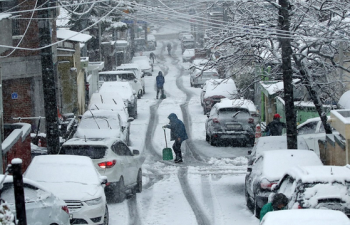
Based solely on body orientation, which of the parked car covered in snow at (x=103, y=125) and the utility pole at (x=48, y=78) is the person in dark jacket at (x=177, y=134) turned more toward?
the parked car covered in snow

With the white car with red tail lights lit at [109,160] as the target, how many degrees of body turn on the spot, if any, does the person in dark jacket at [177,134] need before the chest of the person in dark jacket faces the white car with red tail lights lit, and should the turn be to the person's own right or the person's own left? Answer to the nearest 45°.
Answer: approximately 90° to the person's own left

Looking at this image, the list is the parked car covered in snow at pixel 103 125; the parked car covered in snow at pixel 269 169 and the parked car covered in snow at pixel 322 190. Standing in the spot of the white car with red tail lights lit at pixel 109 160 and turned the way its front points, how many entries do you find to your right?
2

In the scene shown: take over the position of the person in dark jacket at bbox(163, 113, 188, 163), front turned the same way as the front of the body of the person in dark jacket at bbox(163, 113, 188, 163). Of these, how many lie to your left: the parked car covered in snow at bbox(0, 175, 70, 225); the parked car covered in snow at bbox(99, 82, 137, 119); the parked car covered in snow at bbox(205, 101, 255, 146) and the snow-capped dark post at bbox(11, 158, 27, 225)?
2

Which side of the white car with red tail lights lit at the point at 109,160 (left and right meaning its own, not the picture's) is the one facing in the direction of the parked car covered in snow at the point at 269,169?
right

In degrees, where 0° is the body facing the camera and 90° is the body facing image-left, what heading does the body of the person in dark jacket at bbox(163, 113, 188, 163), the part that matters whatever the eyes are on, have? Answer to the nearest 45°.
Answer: approximately 90°

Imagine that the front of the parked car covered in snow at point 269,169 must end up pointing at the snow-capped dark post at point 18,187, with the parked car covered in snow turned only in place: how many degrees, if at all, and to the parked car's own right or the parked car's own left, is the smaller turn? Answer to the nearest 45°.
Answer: approximately 90° to the parked car's own left

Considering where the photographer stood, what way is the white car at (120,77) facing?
facing away from the viewer and to the right of the viewer

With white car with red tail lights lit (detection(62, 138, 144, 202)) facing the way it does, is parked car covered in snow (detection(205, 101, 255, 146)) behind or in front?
in front

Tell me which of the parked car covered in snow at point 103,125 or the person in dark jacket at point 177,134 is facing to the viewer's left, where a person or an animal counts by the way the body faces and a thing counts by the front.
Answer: the person in dark jacket

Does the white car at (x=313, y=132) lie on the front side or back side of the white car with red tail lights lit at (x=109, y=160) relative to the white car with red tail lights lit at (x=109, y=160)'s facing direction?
on the front side

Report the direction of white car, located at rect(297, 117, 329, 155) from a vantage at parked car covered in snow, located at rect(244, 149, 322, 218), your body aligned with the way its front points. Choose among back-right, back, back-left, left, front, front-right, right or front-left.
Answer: front-right
